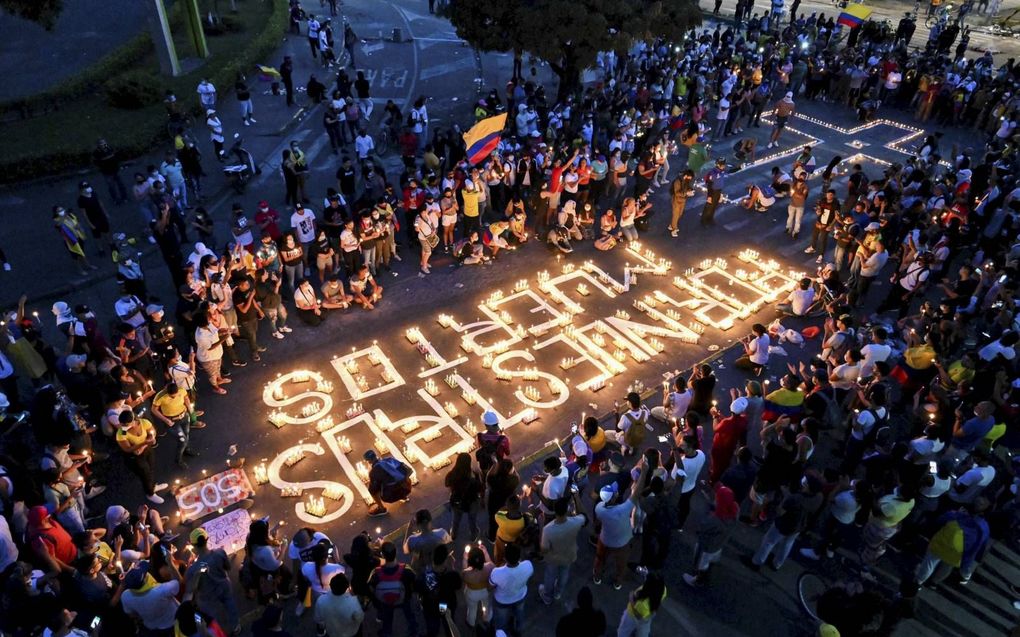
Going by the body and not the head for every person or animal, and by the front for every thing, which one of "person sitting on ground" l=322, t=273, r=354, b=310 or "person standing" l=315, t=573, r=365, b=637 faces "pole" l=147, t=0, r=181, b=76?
the person standing

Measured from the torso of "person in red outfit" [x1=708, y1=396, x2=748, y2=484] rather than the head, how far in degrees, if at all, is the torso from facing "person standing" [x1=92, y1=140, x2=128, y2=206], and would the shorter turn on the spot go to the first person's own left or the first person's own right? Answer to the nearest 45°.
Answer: approximately 45° to the first person's own left

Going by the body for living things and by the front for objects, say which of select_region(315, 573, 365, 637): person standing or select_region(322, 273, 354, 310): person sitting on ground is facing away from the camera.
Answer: the person standing

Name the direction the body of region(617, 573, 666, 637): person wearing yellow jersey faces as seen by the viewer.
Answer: away from the camera

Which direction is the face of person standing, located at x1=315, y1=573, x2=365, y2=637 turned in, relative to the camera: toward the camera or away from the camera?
away from the camera

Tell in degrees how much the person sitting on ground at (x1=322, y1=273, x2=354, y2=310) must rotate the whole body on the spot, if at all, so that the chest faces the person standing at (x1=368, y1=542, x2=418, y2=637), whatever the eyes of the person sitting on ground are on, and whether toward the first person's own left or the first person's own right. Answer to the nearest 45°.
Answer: approximately 45° to the first person's own right

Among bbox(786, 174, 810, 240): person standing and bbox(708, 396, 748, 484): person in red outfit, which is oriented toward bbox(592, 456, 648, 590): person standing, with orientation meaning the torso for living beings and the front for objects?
bbox(786, 174, 810, 240): person standing

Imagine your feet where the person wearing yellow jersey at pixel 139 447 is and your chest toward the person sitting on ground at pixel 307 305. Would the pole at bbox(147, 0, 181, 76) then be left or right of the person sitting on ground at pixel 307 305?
left

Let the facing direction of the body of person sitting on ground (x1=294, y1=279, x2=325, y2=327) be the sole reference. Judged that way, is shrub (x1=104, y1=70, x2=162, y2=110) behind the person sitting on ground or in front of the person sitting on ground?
behind

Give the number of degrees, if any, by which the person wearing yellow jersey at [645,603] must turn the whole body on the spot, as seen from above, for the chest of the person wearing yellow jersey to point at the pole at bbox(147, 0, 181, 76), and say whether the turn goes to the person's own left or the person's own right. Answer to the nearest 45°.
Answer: approximately 45° to the person's own left

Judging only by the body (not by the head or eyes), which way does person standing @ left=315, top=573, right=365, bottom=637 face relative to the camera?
away from the camera

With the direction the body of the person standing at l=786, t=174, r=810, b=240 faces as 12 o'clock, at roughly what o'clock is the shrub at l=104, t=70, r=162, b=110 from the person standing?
The shrub is roughly at 3 o'clock from the person standing.

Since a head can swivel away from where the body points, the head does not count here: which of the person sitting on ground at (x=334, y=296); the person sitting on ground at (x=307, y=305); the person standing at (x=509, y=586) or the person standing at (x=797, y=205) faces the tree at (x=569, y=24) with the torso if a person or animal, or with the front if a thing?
the person standing at (x=509, y=586)

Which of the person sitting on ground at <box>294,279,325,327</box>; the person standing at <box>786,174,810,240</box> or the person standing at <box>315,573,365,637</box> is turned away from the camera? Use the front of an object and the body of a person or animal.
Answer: the person standing at <box>315,573,365,637</box>

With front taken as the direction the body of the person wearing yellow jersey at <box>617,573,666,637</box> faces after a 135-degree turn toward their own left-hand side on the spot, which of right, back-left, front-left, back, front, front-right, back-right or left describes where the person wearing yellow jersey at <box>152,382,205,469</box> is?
front-right
